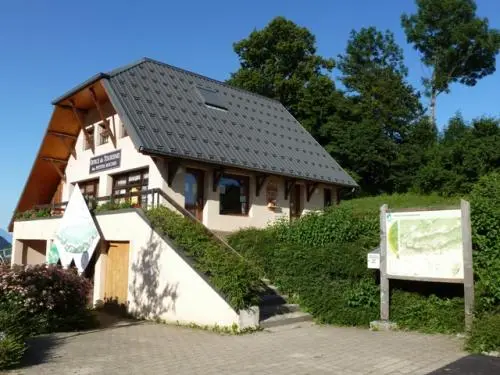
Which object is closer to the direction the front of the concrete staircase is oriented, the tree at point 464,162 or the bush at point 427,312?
the bush

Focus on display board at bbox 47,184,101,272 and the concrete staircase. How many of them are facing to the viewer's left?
0

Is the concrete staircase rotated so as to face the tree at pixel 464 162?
no

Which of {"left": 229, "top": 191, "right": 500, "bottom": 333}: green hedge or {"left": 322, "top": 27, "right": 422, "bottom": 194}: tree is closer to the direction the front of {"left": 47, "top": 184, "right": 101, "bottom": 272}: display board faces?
the green hedge

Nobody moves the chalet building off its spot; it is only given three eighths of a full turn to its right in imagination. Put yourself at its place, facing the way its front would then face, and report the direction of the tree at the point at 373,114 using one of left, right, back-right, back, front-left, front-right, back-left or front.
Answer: front-right

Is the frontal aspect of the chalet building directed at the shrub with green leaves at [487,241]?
no

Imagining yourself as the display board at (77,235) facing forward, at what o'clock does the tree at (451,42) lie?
The tree is roughly at 8 o'clock from the display board.

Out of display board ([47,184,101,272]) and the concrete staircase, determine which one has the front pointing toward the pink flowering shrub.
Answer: the display board

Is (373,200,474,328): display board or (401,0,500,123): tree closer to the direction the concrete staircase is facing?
the display board

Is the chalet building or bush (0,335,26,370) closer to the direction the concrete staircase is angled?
the bush

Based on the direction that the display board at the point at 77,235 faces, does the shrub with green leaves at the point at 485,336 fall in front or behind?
in front

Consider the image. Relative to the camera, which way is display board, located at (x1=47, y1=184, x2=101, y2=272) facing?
toward the camera

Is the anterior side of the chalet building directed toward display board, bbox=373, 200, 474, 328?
no
